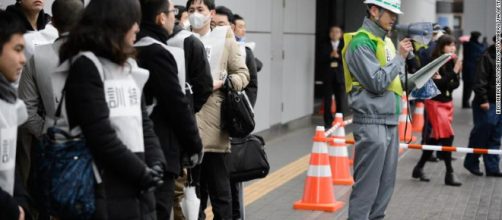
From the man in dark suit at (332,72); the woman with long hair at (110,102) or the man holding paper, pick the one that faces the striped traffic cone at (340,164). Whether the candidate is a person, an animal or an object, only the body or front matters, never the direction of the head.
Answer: the man in dark suit

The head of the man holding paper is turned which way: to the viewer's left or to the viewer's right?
to the viewer's right

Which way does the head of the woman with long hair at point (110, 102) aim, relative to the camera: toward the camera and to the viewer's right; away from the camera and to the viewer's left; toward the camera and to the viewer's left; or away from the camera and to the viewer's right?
away from the camera and to the viewer's right

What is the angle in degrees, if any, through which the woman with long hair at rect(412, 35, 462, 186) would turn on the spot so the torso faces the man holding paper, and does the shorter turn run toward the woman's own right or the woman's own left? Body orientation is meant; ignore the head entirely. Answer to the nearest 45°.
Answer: approximately 90° to the woman's own right
